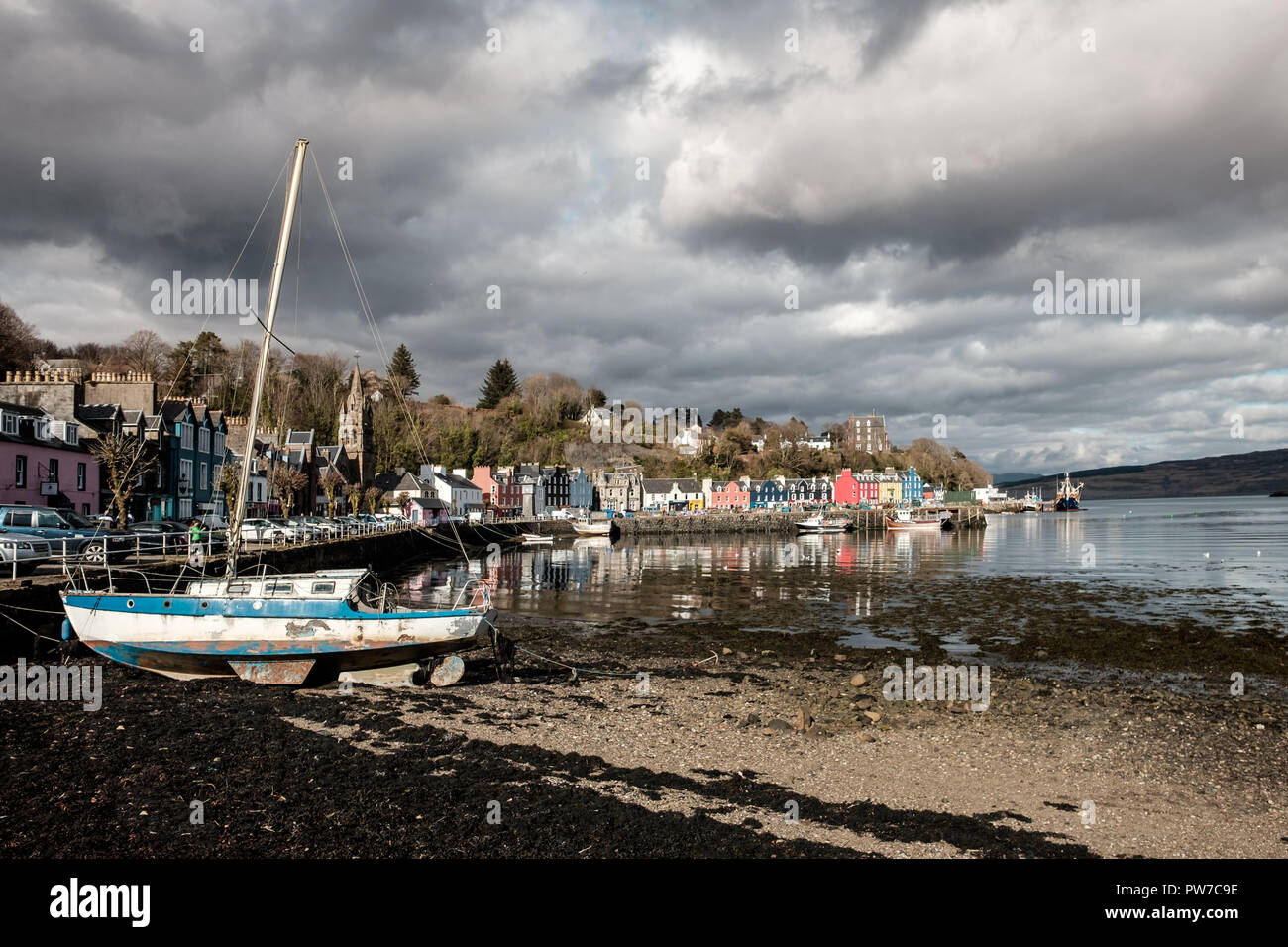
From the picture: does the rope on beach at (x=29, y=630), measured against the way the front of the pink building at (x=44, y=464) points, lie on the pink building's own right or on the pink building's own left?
on the pink building's own right

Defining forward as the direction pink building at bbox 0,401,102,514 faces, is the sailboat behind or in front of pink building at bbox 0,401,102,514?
in front

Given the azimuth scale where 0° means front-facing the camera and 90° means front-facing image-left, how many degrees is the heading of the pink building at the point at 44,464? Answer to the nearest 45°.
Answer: approximately 315°

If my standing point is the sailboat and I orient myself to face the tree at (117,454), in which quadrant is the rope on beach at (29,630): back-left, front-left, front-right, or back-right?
front-left

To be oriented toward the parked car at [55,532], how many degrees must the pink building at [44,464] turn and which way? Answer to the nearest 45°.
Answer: approximately 45° to its right
